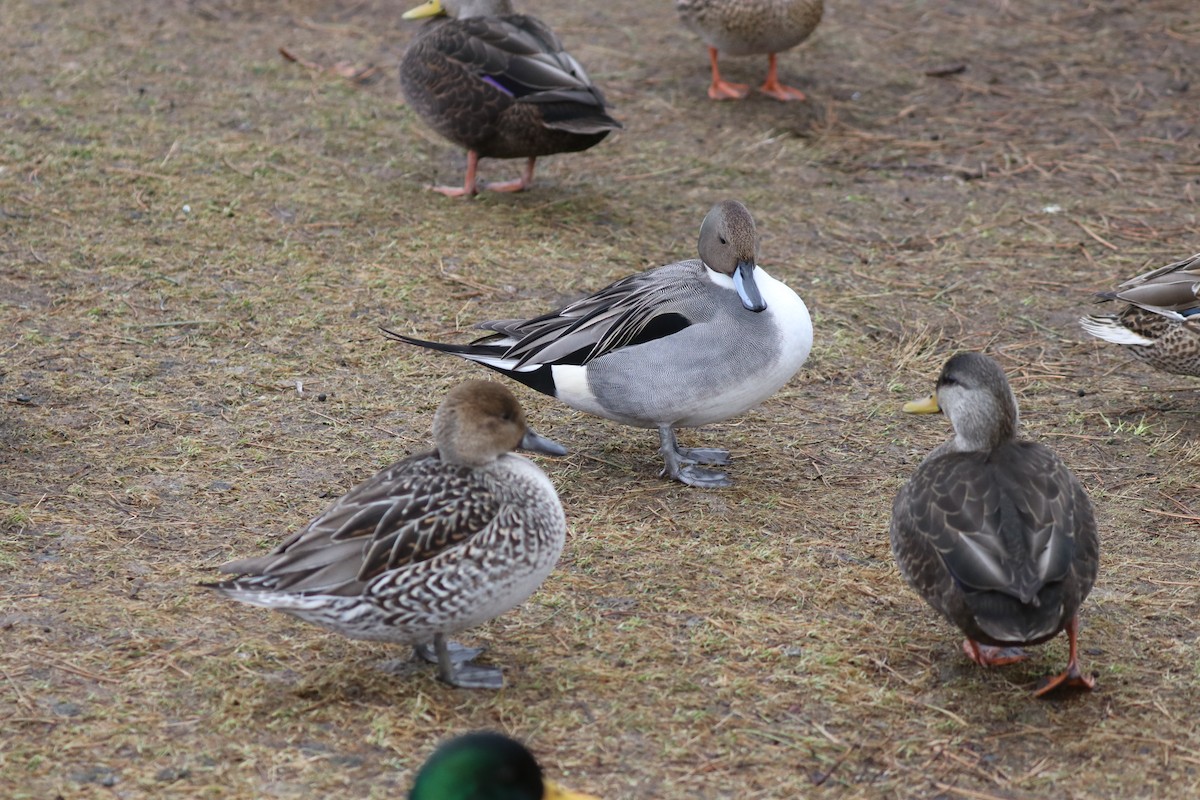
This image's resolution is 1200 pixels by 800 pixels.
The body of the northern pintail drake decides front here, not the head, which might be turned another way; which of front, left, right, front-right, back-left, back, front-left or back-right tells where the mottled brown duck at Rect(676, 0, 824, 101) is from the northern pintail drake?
left

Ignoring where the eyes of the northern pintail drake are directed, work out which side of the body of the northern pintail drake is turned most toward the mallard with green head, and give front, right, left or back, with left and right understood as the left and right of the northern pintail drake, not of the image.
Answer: right

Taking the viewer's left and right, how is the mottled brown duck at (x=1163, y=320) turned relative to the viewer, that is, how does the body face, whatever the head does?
facing to the right of the viewer

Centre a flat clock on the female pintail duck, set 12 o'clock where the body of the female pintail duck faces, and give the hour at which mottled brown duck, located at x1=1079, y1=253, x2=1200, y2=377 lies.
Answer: The mottled brown duck is roughly at 11 o'clock from the female pintail duck.

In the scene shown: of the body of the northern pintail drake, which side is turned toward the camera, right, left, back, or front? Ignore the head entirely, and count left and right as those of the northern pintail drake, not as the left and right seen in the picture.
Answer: right

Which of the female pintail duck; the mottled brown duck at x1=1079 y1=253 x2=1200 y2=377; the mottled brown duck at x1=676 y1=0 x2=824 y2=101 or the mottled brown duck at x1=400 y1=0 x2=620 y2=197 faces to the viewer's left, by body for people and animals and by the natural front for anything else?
the mottled brown duck at x1=400 y1=0 x2=620 y2=197

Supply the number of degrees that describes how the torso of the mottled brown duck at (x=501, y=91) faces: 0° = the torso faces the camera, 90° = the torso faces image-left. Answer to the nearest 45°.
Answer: approximately 90°
